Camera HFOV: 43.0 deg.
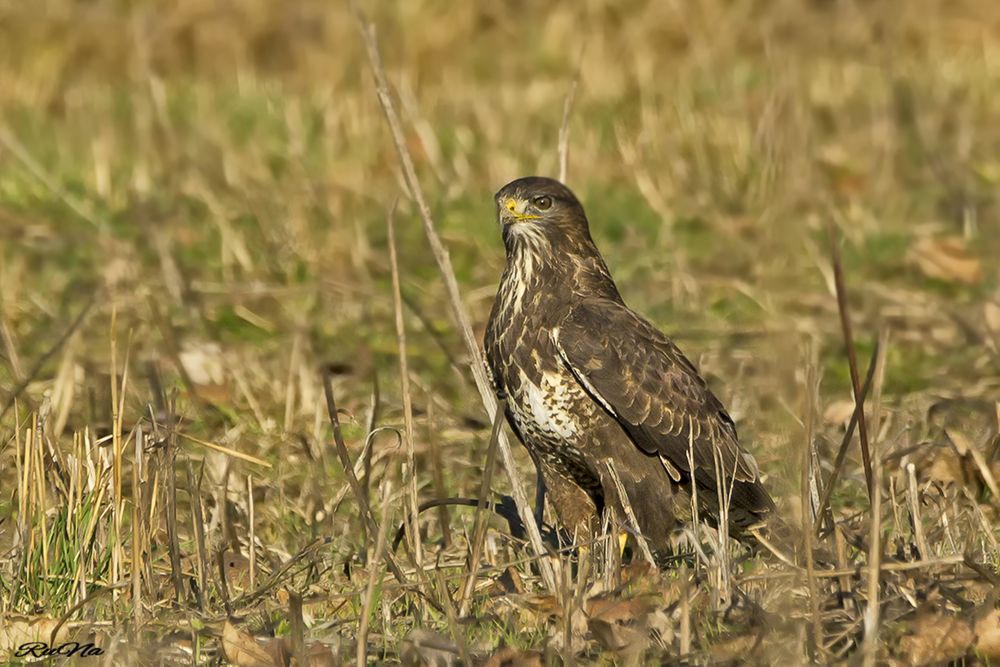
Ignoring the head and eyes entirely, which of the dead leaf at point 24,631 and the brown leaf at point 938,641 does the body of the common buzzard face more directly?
the dead leaf

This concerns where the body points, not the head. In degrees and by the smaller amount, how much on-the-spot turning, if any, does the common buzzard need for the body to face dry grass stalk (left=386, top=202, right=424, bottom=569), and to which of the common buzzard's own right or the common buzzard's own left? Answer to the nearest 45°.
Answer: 0° — it already faces it

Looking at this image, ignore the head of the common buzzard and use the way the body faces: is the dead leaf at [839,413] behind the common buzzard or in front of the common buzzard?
behind

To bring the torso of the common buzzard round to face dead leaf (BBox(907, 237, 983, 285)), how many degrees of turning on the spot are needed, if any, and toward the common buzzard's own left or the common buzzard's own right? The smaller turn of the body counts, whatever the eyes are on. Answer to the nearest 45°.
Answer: approximately 180°

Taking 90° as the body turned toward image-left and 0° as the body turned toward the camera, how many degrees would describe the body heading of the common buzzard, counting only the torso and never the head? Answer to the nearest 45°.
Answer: approximately 45°

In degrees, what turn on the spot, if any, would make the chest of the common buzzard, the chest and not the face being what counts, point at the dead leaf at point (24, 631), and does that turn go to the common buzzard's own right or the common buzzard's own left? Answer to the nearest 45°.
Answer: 0° — it already faces it
